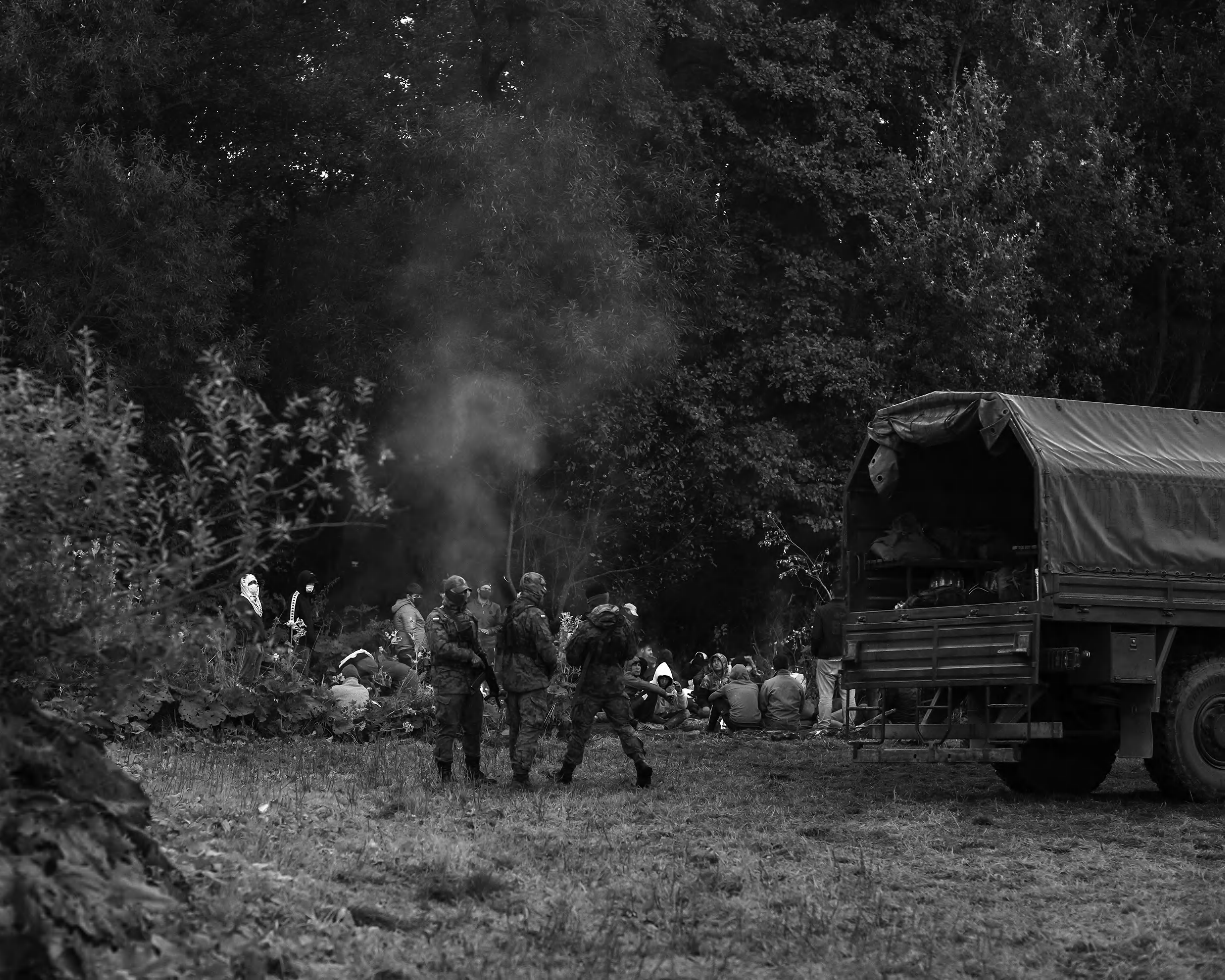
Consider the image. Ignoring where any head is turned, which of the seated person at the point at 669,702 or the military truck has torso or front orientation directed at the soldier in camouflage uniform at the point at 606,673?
the seated person

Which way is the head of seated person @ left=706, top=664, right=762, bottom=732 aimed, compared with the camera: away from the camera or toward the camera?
away from the camera

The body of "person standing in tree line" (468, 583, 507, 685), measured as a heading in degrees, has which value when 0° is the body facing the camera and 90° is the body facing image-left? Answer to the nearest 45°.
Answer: approximately 0°

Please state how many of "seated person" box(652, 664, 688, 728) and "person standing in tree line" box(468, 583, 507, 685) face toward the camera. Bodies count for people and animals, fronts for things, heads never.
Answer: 2

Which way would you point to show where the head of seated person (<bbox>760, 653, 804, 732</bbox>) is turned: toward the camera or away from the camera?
away from the camera

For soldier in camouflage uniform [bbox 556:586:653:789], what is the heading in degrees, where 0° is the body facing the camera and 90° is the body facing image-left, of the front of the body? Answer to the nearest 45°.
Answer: approximately 180°
